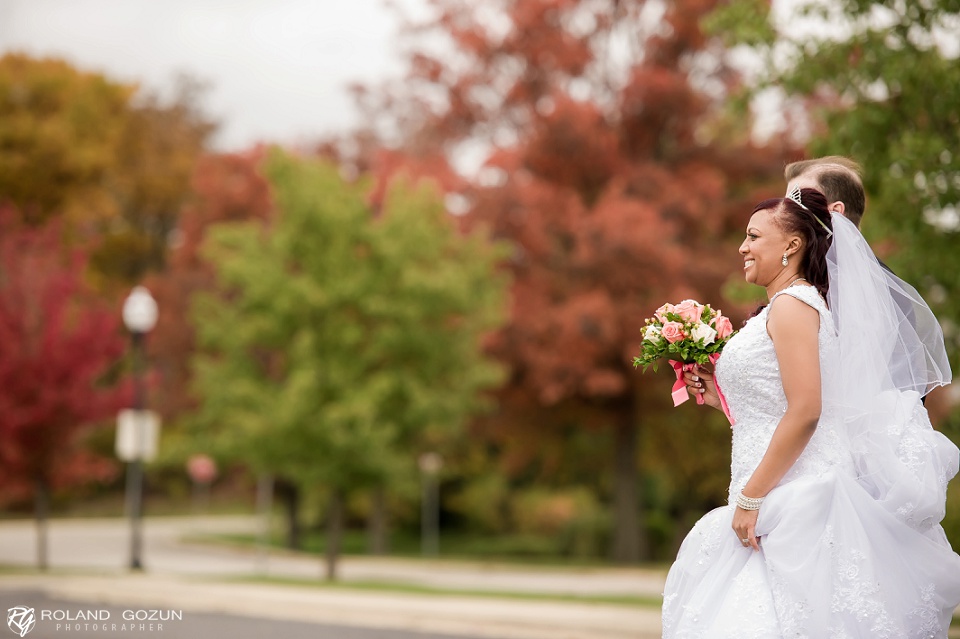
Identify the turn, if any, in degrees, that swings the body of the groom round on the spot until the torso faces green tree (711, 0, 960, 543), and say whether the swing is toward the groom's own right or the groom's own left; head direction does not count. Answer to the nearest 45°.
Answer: approximately 90° to the groom's own right

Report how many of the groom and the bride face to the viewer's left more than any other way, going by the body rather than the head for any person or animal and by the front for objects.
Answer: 2

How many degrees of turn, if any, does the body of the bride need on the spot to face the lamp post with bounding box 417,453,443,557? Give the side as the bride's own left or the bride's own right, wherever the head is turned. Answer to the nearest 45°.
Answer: approximately 90° to the bride's own right

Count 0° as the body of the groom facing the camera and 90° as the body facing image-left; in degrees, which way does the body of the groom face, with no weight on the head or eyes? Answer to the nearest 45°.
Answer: approximately 90°

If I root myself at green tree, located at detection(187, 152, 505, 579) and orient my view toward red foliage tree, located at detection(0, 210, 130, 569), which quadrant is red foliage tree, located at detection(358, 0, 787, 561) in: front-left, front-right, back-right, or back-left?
back-right

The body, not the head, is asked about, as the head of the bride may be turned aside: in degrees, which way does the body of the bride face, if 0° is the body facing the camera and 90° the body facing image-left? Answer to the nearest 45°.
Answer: approximately 90°

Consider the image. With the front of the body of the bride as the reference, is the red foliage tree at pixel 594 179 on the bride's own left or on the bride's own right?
on the bride's own right

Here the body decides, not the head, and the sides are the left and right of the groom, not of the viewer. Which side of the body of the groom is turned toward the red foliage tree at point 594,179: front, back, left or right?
right

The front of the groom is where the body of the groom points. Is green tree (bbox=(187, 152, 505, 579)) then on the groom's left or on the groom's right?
on the groom's right
